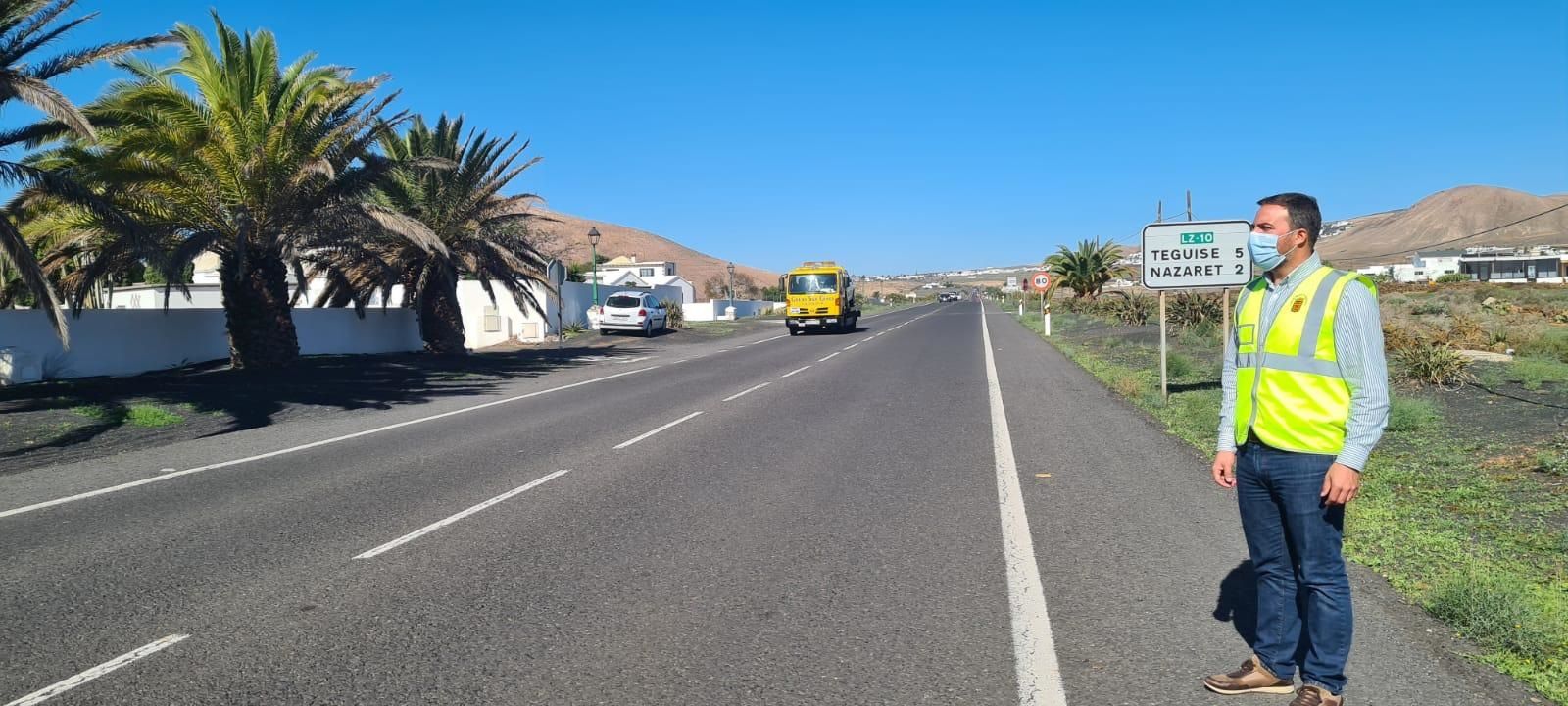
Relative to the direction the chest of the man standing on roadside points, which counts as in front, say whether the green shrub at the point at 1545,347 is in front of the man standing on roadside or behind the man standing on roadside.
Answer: behind

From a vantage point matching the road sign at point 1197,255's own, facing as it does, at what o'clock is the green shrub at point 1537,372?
The green shrub is roughly at 8 o'clock from the road sign.

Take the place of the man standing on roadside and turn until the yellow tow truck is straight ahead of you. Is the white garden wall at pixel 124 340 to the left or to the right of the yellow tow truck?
left

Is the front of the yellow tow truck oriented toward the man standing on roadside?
yes

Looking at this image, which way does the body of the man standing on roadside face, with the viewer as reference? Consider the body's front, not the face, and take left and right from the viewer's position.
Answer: facing the viewer and to the left of the viewer

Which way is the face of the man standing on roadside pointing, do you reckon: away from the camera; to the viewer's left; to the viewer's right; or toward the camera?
to the viewer's left

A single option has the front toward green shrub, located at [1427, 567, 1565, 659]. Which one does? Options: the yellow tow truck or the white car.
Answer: the yellow tow truck

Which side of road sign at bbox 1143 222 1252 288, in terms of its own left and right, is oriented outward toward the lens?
front

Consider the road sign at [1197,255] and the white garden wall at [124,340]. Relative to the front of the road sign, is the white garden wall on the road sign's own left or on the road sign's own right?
on the road sign's own right

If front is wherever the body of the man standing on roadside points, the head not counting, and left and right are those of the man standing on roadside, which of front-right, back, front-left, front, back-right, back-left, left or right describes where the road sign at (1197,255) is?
back-right

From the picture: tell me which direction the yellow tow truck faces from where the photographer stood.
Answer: facing the viewer

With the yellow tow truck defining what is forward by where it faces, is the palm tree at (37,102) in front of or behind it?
in front
